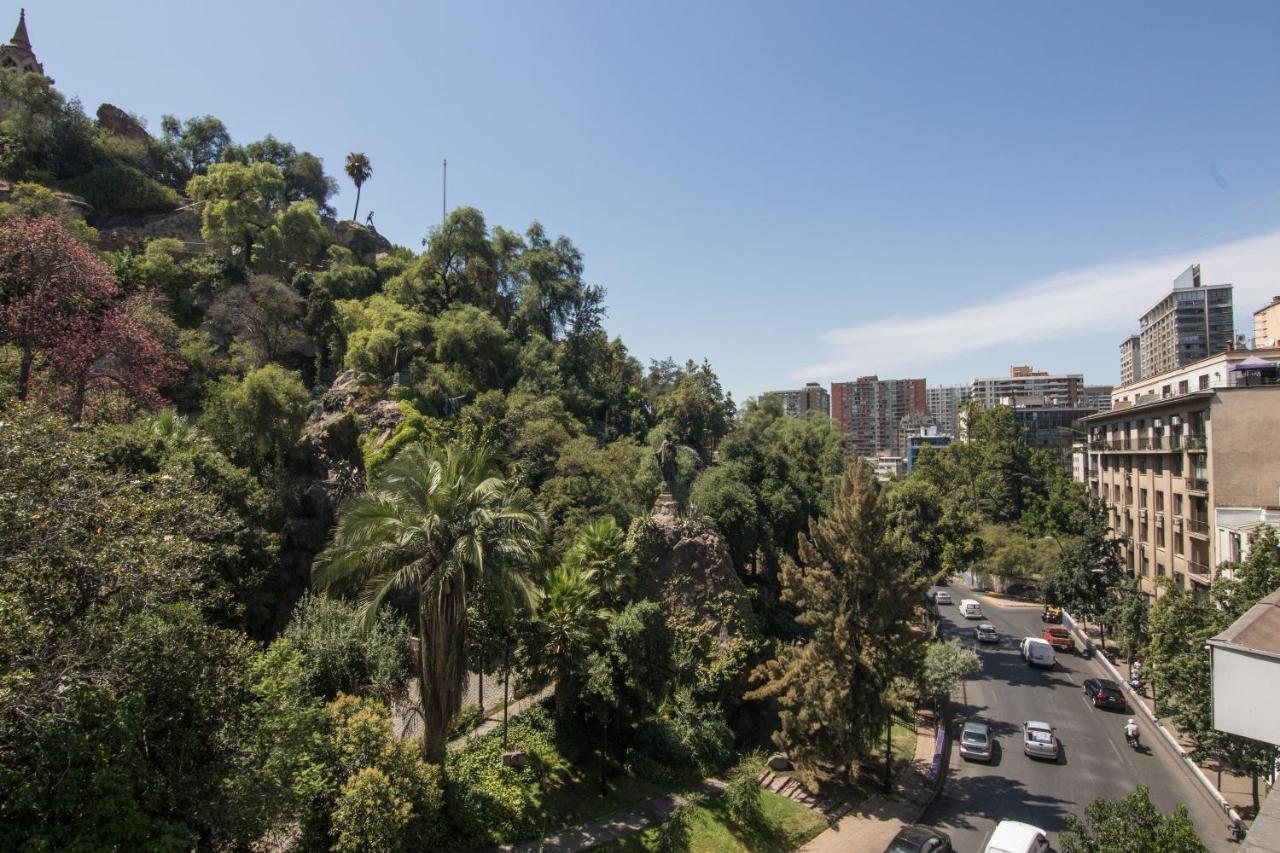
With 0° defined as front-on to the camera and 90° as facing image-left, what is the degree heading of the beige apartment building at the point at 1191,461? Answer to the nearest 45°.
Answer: approximately 45°

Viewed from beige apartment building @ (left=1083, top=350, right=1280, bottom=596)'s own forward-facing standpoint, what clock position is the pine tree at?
The pine tree is roughly at 11 o'clock from the beige apartment building.

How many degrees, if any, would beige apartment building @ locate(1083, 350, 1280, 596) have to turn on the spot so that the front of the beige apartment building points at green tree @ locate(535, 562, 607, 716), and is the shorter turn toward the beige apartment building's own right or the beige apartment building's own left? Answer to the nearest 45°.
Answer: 0° — it already faces it

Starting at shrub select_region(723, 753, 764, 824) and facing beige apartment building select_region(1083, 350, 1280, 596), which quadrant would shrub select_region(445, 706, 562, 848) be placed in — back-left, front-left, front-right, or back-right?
back-left
